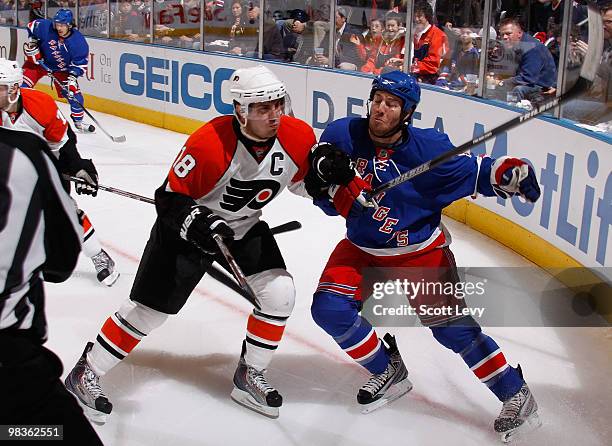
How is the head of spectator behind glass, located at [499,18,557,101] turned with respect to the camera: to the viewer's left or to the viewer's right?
to the viewer's left

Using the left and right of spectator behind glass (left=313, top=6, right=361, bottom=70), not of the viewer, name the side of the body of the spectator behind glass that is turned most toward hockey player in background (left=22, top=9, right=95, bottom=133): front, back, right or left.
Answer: right

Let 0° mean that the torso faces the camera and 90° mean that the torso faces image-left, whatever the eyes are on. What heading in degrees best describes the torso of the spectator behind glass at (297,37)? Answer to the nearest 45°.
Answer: approximately 45°

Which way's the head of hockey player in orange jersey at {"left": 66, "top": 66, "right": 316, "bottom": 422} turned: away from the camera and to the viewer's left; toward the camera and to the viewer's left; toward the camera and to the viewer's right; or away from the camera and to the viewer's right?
toward the camera and to the viewer's right

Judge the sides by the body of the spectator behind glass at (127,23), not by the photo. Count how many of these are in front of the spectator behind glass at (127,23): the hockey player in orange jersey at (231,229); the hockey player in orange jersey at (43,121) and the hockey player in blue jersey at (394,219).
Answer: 3

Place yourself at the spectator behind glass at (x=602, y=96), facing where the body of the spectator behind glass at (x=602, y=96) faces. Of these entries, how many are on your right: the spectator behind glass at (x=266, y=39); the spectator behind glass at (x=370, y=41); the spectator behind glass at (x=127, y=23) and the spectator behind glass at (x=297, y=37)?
4

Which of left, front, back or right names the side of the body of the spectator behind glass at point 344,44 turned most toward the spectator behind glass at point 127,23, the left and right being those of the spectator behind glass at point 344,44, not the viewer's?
right

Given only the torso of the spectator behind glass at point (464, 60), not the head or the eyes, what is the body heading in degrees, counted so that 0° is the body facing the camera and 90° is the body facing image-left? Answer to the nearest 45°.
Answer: approximately 45°

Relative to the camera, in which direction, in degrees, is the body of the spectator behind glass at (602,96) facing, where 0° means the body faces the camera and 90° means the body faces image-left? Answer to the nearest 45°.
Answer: approximately 45°

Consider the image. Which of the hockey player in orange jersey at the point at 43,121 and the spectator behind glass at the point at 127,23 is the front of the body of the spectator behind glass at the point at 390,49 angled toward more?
the hockey player in orange jersey

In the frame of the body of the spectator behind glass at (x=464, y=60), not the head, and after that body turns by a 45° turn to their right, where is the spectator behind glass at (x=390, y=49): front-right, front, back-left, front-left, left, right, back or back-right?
front-right
